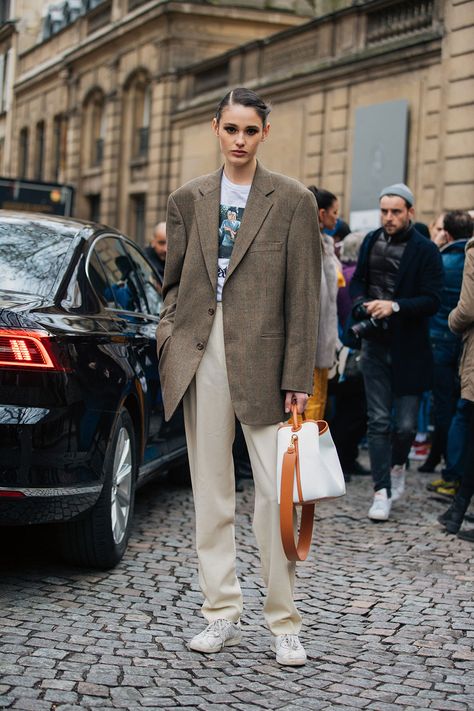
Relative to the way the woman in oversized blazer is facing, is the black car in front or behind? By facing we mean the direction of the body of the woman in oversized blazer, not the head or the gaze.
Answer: behind

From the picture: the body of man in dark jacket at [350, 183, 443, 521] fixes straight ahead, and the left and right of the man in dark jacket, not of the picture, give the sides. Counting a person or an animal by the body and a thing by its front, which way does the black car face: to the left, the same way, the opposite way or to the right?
the opposite way

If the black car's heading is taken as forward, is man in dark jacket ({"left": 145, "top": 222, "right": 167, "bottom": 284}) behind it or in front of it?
in front

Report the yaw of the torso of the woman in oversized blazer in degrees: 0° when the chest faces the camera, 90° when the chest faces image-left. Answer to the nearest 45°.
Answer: approximately 0°

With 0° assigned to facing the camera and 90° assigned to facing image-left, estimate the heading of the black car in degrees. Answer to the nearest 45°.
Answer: approximately 225°

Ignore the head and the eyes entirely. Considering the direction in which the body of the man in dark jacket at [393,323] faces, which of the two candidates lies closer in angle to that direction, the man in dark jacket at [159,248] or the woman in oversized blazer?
the woman in oversized blazer

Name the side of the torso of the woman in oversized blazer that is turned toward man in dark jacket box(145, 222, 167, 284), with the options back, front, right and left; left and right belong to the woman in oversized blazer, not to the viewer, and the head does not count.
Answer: back

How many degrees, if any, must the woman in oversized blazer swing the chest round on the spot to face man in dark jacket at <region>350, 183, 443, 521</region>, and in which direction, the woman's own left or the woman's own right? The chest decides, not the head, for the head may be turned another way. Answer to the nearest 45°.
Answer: approximately 180°

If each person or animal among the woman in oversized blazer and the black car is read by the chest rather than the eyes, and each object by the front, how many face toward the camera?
1

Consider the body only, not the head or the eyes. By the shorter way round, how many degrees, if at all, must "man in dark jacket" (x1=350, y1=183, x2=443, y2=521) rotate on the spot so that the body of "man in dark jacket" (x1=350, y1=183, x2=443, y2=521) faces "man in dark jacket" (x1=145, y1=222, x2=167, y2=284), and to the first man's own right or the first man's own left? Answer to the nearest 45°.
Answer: approximately 90° to the first man's own right
